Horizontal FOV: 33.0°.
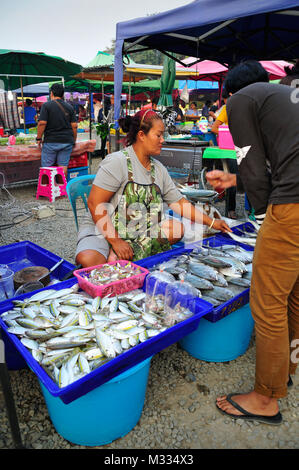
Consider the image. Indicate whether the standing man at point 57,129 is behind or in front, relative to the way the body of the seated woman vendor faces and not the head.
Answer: behind

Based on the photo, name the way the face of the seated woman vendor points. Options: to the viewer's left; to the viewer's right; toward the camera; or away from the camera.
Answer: to the viewer's right

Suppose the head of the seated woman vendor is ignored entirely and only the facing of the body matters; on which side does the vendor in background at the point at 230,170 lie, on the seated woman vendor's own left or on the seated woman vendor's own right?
on the seated woman vendor's own left

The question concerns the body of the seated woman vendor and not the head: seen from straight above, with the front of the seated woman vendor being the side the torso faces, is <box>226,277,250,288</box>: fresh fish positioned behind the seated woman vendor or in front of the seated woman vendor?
in front

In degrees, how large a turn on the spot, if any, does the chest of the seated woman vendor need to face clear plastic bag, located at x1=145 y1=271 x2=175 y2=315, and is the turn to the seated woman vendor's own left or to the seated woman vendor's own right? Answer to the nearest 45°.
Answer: approximately 45° to the seated woman vendor's own right

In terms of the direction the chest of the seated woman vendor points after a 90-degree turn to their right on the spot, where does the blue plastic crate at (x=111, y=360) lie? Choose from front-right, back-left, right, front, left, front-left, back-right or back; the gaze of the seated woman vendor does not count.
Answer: front-left

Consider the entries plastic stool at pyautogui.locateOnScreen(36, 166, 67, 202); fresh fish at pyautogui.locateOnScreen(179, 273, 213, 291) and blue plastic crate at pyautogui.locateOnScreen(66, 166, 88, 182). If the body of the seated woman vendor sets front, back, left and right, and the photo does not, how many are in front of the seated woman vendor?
1

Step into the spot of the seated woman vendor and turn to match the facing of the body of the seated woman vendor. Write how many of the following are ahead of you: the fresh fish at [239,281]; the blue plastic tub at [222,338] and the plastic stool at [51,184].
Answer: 2

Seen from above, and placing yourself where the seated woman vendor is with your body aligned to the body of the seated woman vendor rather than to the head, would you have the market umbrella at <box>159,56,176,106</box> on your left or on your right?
on your left

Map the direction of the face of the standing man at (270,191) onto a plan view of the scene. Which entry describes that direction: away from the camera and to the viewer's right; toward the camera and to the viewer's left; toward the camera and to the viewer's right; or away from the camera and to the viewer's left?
away from the camera and to the viewer's left

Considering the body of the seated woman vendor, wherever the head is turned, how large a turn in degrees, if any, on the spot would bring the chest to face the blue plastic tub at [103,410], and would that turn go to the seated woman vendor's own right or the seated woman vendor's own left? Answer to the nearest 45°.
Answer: approximately 45° to the seated woman vendor's own right

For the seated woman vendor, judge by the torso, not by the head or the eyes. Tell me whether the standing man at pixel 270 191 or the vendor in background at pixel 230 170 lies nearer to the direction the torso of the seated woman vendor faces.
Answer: the standing man
